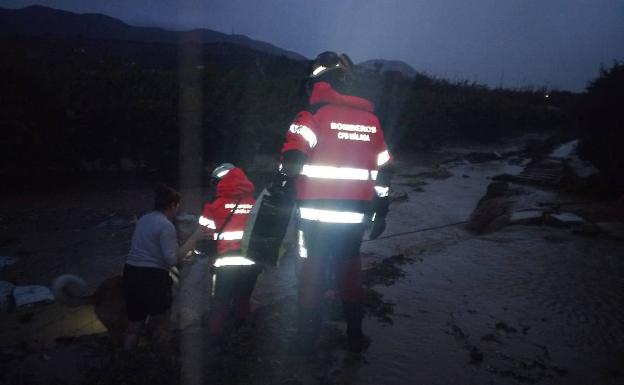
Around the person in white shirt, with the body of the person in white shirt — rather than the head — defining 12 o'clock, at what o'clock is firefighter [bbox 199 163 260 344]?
The firefighter is roughly at 1 o'clock from the person in white shirt.

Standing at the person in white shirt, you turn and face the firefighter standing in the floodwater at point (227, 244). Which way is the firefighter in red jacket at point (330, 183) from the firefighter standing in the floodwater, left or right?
right

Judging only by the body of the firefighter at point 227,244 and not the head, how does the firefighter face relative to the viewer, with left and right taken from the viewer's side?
facing away from the viewer and to the left of the viewer

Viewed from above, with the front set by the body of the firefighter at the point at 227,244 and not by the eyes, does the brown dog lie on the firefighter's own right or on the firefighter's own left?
on the firefighter's own left

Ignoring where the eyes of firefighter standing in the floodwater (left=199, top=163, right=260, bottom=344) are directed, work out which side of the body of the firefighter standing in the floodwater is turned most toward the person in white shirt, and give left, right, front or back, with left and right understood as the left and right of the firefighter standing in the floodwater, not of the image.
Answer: left

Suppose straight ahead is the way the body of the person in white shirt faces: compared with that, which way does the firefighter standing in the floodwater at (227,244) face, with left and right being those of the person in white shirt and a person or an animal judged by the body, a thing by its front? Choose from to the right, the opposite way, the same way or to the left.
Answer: to the left

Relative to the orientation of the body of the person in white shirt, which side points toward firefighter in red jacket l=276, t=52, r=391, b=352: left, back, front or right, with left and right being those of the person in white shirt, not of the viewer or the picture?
right

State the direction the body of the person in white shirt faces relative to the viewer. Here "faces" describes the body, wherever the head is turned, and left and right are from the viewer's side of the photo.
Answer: facing away from the viewer and to the right of the viewer
